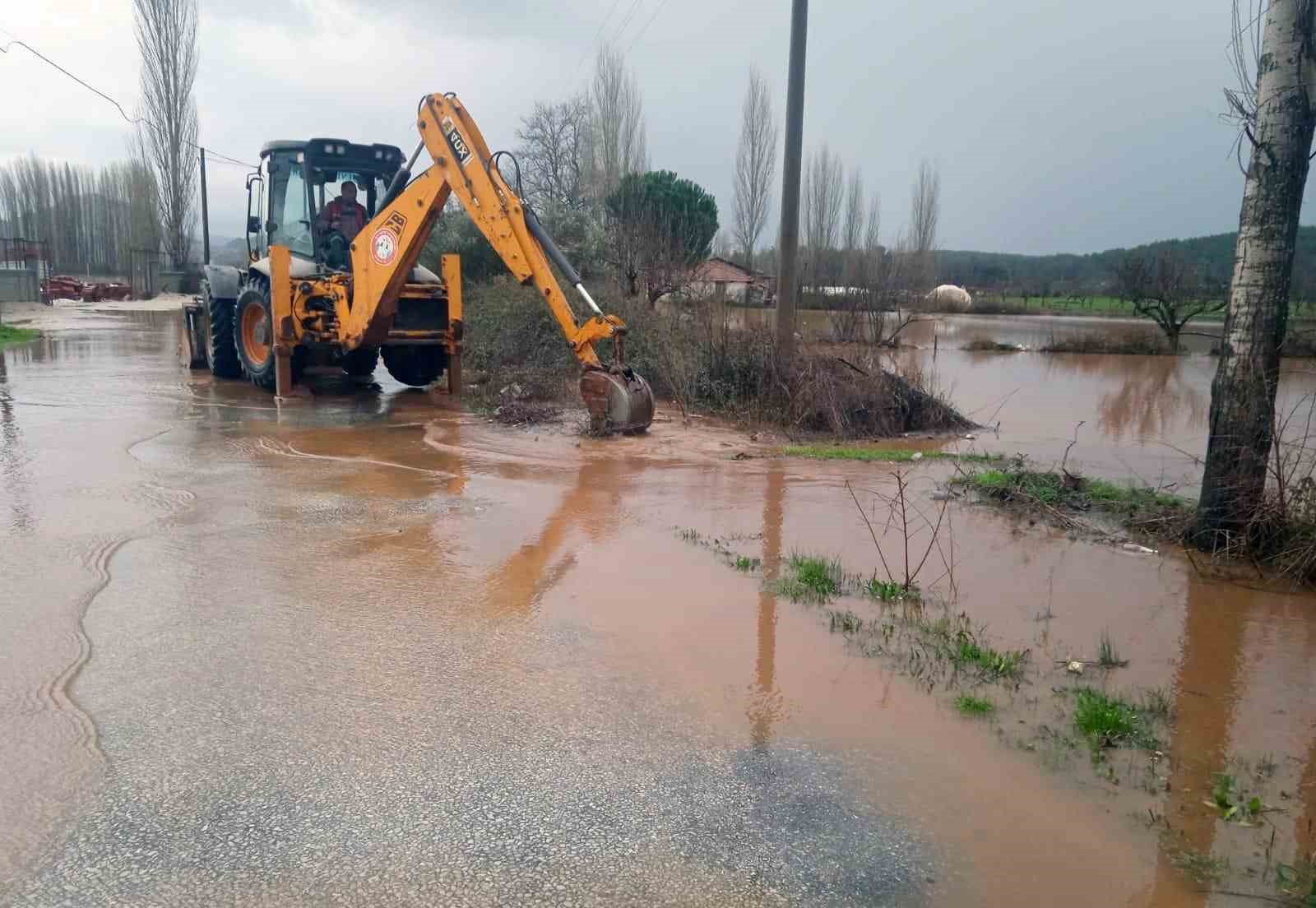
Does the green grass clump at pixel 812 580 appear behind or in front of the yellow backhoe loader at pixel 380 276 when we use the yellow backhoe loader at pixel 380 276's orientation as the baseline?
behind

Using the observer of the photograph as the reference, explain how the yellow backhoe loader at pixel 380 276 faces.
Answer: facing away from the viewer and to the left of the viewer

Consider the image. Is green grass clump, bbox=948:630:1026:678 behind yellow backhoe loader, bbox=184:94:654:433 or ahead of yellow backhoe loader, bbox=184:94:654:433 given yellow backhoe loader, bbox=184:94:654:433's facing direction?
behind

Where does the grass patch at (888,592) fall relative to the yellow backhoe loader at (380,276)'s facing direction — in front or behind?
behind

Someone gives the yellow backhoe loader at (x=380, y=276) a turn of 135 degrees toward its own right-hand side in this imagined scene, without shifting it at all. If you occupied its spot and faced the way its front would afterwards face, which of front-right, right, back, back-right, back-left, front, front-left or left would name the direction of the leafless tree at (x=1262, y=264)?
front-right

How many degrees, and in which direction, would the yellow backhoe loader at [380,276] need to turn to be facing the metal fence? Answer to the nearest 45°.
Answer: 0° — it already faces it

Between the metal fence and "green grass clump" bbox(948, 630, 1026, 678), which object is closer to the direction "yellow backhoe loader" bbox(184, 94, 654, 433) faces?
the metal fence
